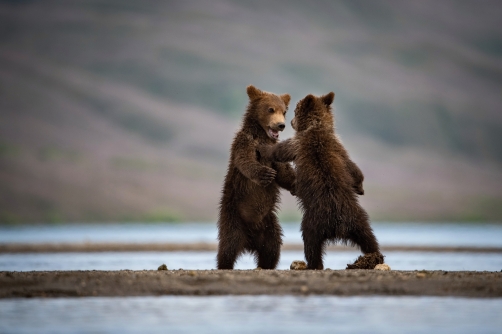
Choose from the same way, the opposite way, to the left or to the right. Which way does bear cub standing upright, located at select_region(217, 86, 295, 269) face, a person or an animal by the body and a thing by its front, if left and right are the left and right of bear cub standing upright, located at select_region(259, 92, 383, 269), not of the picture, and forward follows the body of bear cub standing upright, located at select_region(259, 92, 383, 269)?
the opposite way

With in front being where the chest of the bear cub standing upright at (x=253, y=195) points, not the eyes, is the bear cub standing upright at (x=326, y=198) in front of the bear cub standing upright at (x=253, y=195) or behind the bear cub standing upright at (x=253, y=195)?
in front

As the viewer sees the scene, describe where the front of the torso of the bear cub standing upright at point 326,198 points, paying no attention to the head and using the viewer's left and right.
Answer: facing away from the viewer and to the left of the viewer

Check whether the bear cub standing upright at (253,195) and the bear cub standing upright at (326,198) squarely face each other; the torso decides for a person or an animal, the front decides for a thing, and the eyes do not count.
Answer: yes

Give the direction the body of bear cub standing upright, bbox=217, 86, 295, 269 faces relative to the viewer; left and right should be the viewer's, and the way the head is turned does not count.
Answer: facing the viewer and to the right of the viewer

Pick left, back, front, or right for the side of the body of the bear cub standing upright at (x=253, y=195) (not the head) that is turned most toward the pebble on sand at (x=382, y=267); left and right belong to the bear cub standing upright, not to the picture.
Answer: front

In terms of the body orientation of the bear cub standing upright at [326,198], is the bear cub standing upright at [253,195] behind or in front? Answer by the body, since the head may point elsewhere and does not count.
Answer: in front
